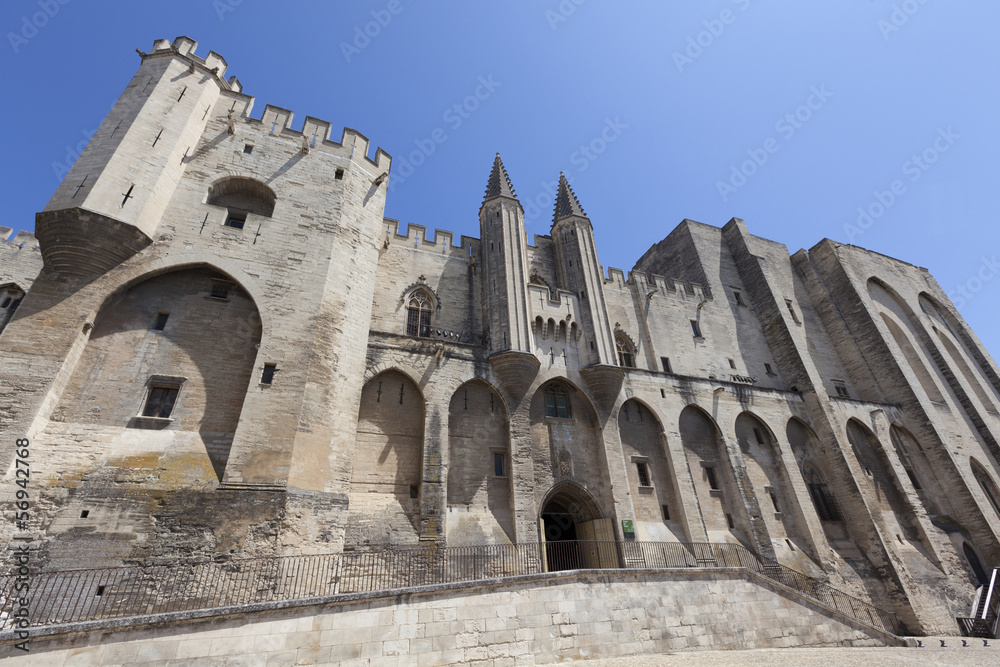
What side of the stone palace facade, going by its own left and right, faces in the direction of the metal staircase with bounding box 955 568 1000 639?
left

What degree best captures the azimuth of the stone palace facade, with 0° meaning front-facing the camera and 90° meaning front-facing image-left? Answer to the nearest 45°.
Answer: approximately 0°
